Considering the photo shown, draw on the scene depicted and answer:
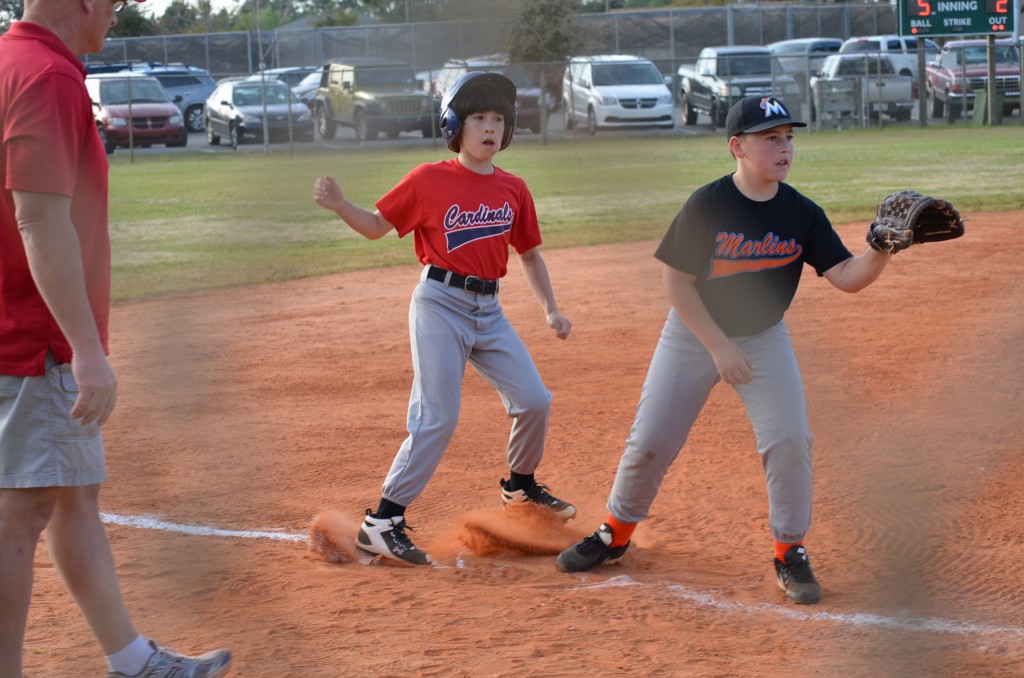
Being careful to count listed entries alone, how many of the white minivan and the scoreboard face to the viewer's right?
0

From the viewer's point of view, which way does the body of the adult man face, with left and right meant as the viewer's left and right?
facing to the right of the viewer

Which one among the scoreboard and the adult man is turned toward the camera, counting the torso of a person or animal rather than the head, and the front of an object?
the scoreboard

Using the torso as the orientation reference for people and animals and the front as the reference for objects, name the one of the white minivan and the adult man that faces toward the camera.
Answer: the white minivan

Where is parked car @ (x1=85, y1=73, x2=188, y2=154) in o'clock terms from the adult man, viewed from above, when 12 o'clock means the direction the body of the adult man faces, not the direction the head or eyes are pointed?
The parked car is roughly at 9 o'clock from the adult man.

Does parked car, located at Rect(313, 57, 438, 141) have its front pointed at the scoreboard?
no

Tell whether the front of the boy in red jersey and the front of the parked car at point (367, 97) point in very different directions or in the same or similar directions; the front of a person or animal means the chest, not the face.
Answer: same or similar directions

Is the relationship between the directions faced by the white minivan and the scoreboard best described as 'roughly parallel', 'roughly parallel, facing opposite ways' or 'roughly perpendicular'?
roughly parallel

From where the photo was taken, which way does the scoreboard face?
toward the camera

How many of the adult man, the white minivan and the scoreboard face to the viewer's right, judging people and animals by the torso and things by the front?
1
